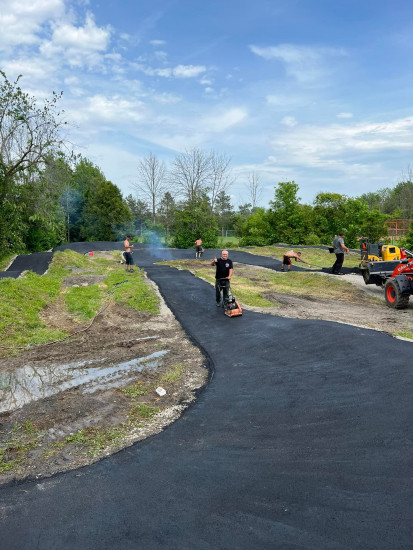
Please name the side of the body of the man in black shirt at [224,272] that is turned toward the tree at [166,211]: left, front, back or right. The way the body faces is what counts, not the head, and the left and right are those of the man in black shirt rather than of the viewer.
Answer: back

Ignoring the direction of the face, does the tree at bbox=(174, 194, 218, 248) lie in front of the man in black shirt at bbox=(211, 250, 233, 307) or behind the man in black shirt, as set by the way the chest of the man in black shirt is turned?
behind

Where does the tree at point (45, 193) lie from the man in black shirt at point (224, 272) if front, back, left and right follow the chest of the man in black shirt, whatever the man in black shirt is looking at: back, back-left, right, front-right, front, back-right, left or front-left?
back-right

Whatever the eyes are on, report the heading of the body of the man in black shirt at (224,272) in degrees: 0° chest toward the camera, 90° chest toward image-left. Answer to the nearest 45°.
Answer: approximately 0°

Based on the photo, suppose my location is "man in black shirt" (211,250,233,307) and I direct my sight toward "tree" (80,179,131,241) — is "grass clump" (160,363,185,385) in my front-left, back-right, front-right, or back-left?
back-left

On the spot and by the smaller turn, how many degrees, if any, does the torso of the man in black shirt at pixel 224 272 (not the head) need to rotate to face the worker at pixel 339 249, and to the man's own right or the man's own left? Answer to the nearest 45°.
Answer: approximately 135° to the man's own left

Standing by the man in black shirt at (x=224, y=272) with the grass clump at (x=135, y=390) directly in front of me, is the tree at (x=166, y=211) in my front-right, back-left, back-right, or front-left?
back-right

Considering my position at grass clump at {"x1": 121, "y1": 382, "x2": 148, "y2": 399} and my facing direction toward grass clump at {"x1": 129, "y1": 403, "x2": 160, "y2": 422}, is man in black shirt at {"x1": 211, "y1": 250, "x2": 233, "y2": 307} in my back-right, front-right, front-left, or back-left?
back-left

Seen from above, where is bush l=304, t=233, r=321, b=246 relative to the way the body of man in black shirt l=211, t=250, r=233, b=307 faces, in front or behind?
behind

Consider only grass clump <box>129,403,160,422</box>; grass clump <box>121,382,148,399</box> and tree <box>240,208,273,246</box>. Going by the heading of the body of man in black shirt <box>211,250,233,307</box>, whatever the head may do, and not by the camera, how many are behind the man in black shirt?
1

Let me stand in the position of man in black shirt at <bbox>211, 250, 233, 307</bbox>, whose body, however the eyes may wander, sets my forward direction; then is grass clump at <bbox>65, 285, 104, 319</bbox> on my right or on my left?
on my right

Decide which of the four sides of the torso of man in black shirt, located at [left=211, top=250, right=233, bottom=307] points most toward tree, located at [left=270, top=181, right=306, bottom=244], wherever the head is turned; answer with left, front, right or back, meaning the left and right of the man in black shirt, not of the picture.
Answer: back
